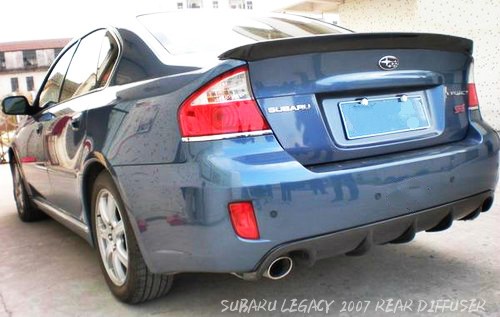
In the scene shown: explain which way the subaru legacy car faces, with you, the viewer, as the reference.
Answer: facing away from the viewer and to the left of the viewer
